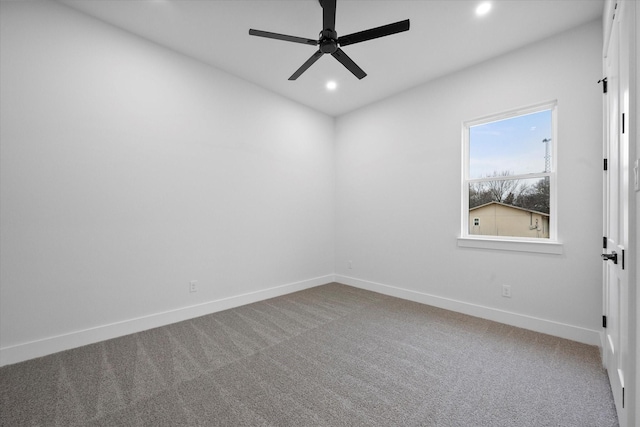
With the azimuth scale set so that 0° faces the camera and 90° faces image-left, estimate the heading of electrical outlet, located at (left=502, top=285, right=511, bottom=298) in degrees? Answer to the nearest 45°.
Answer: approximately 0°

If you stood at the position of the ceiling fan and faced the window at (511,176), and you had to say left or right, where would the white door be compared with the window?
right

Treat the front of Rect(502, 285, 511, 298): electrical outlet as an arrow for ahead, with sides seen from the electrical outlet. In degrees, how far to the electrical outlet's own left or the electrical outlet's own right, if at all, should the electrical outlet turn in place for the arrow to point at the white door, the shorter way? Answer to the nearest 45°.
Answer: approximately 45° to the electrical outlet's own left
